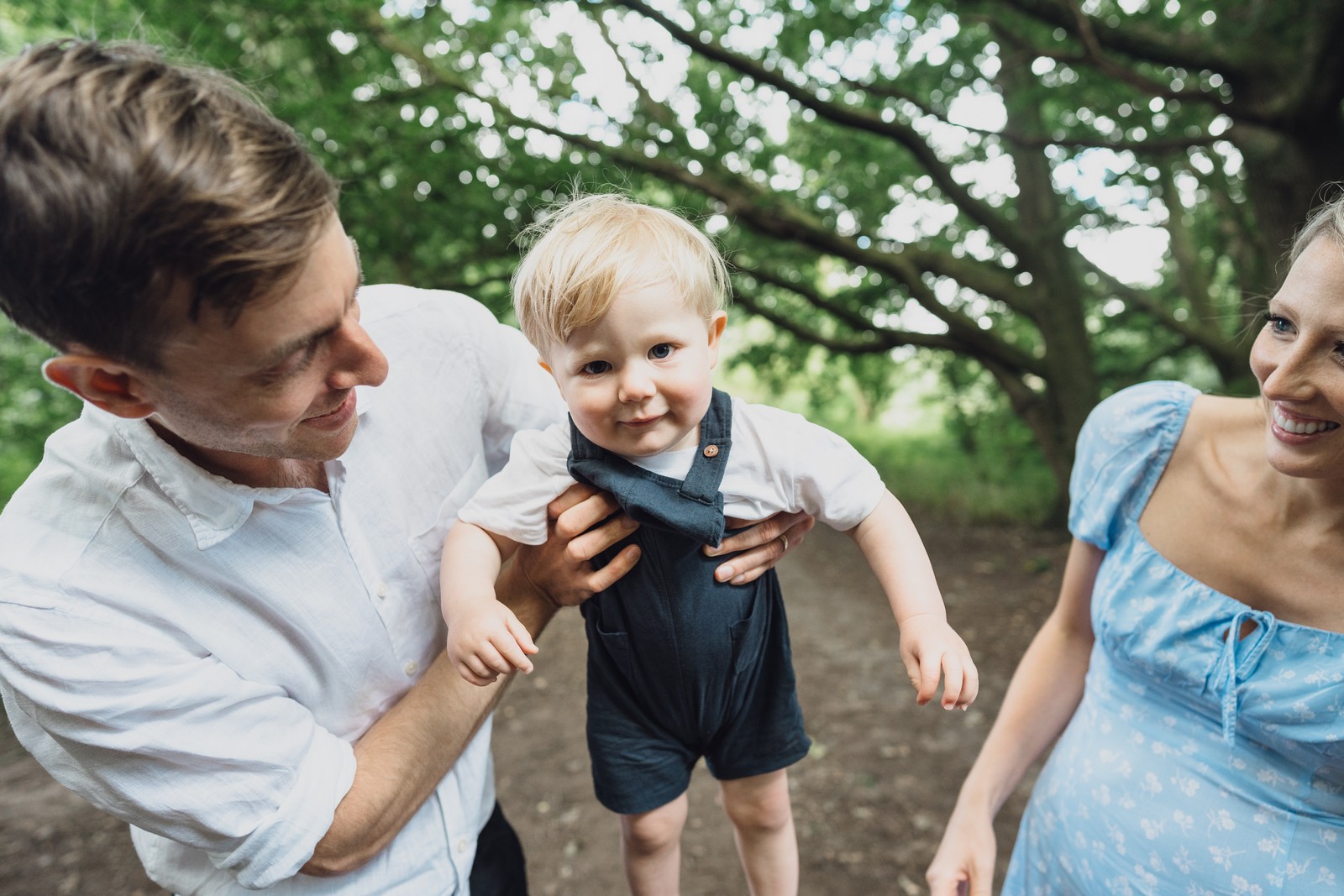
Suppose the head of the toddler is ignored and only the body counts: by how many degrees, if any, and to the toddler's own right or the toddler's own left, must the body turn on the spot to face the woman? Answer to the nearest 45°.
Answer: approximately 90° to the toddler's own left

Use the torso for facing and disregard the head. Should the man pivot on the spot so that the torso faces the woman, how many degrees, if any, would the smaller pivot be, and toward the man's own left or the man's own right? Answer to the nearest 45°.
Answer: approximately 45° to the man's own left

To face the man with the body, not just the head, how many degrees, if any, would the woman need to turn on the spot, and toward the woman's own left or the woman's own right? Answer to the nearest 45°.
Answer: approximately 45° to the woman's own right

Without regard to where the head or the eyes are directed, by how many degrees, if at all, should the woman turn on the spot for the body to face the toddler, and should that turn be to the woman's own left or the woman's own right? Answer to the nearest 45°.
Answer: approximately 45° to the woman's own right

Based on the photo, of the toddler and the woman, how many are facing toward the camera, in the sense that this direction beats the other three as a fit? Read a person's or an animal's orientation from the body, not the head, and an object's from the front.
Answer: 2
